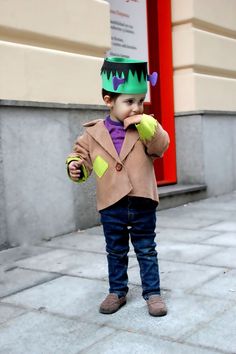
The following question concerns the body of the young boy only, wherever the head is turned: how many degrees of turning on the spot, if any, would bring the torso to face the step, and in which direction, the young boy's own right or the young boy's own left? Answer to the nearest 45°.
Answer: approximately 180°

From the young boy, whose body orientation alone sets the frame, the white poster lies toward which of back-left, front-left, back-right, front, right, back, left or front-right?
back

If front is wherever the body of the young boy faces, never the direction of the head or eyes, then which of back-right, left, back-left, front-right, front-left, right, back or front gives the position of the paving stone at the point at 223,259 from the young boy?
back-left

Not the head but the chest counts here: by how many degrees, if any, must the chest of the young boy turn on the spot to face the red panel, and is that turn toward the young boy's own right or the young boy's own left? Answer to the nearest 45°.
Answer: approximately 180°

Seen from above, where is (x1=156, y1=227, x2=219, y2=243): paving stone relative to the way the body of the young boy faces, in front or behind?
behind

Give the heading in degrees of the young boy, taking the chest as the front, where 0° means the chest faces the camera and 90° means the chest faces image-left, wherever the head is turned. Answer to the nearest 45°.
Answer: approximately 0°

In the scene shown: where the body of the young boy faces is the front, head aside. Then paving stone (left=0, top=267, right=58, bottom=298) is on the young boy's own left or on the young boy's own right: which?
on the young boy's own right

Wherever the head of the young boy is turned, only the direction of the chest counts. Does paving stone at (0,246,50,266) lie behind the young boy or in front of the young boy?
behind

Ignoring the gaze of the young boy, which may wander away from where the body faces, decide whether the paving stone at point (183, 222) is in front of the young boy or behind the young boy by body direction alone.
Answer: behind

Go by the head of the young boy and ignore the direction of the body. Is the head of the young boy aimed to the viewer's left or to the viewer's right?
to the viewer's right
